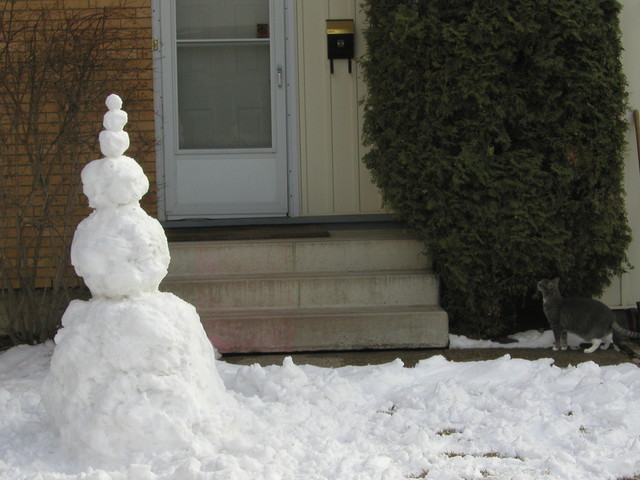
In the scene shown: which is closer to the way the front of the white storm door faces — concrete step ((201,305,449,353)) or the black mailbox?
the concrete step

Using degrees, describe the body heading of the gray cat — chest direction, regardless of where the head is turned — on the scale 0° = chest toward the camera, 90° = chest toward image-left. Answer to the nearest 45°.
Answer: approximately 90°

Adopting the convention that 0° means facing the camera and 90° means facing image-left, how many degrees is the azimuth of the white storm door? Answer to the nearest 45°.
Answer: approximately 0°

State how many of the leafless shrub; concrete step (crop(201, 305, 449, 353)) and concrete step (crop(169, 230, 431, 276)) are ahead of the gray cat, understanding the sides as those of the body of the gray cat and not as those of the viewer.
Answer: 3

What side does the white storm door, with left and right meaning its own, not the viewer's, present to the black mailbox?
left

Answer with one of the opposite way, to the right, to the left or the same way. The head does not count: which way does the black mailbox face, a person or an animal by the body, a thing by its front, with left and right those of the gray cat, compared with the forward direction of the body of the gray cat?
to the left

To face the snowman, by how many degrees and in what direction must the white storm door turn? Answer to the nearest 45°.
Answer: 0° — it already faces it

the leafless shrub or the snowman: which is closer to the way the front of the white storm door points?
the snowman

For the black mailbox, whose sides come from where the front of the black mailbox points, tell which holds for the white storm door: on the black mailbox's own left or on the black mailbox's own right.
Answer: on the black mailbox's own right

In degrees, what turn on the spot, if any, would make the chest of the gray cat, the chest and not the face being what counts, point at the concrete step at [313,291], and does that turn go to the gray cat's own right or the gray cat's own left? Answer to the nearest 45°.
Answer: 0° — it already faces it
